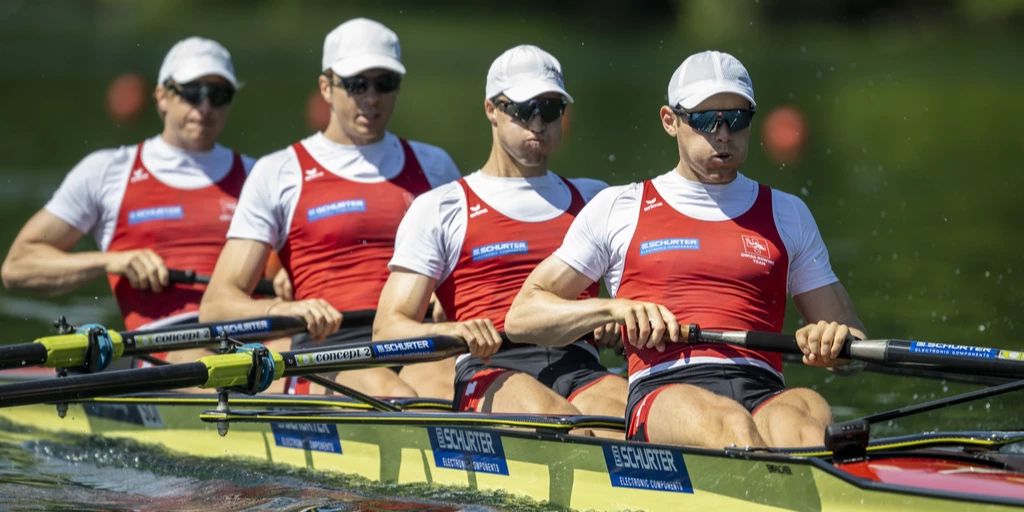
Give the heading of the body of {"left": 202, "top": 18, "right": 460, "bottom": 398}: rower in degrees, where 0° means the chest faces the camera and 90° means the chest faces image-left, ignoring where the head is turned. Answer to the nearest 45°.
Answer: approximately 315°

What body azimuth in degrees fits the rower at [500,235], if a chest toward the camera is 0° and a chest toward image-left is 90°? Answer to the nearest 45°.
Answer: approximately 315°

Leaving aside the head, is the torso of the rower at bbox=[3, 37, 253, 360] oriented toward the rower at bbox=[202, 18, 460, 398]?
yes

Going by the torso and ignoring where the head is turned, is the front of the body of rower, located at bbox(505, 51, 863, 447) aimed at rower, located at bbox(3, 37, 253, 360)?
no

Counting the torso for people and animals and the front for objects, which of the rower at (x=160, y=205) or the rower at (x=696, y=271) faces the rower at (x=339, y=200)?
the rower at (x=160, y=205)

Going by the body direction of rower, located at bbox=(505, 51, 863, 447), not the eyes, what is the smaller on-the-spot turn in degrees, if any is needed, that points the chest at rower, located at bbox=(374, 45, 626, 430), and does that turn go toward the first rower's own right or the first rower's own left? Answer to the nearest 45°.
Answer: approximately 180°

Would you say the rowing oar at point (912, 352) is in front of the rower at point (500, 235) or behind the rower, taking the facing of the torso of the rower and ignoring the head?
in front

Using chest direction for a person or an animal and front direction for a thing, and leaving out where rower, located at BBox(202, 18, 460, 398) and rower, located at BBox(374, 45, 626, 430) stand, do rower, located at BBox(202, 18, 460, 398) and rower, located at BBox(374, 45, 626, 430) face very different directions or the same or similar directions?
same or similar directions

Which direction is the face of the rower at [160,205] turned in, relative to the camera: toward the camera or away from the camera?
toward the camera

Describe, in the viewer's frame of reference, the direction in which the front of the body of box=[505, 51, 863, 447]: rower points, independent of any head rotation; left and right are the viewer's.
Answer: facing the viewer and to the right of the viewer

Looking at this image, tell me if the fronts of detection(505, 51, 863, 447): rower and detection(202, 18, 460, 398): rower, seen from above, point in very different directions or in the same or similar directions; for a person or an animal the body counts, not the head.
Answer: same or similar directions

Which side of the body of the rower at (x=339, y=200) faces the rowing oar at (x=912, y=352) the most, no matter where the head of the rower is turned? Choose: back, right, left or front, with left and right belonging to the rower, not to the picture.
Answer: front

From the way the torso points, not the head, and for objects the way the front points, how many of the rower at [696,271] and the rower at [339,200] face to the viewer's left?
0

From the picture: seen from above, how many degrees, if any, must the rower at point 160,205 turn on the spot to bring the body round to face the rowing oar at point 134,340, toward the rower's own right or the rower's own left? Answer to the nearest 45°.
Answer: approximately 45° to the rower's own right

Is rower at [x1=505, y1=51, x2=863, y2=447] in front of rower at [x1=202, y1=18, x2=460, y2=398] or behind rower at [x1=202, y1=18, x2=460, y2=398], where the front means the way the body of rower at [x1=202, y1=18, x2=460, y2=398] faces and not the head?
in front

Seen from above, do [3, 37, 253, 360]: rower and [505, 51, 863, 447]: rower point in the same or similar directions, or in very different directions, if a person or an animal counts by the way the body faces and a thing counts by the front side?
same or similar directions
